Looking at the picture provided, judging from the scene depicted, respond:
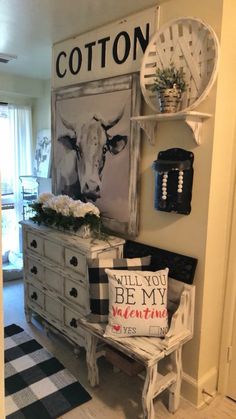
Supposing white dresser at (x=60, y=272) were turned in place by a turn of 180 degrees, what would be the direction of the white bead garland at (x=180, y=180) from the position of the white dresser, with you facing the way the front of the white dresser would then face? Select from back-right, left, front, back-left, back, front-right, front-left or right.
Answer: right

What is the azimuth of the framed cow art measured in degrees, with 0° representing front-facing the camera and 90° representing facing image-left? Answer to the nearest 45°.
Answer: approximately 45°

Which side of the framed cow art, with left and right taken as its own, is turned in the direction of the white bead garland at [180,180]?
left

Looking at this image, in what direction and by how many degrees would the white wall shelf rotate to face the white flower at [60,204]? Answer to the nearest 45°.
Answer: approximately 90° to its right

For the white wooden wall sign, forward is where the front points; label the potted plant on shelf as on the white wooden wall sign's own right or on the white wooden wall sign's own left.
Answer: on the white wooden wall sign's own left

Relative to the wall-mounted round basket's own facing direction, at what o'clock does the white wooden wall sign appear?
The white wooden wall sign is roughly at 3 o'clock from the wall-mounted round basket.

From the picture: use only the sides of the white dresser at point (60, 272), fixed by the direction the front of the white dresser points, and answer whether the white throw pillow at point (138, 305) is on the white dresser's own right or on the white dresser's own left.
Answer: on the white dresser's own left
